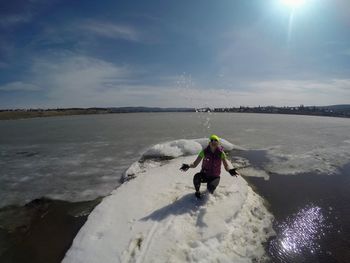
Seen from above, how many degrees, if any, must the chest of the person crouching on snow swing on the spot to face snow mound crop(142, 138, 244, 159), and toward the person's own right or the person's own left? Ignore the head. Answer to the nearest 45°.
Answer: approximately 180°

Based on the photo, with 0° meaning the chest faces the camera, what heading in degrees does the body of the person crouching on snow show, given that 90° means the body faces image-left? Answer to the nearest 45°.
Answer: approximately 0°
